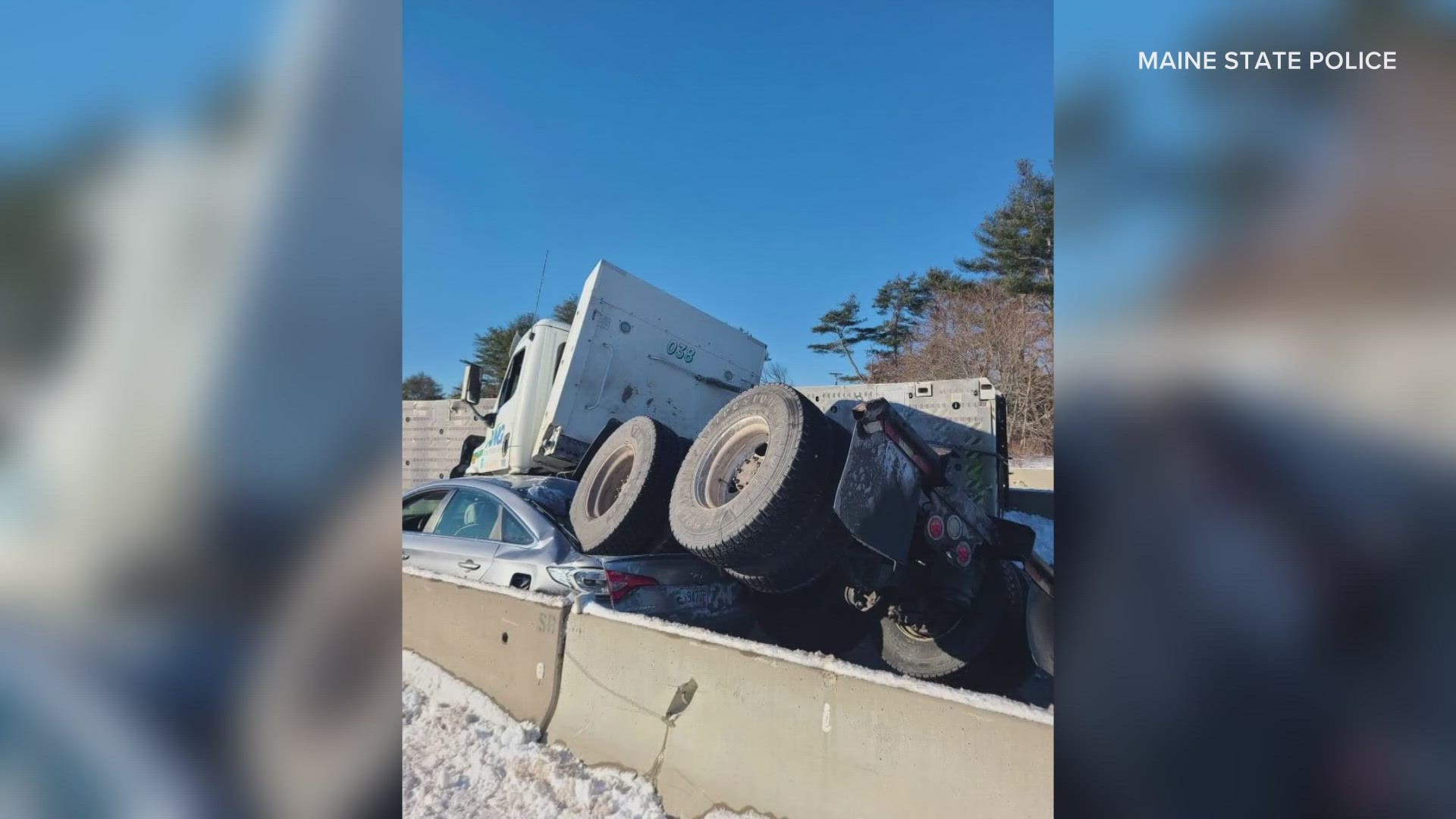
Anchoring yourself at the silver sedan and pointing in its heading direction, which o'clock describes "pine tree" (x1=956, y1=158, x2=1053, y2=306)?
The pine tree is roughly at 3 o'clock from the silver sedan.

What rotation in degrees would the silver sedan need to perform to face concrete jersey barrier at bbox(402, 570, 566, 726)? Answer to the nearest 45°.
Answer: approximately 90° to its left

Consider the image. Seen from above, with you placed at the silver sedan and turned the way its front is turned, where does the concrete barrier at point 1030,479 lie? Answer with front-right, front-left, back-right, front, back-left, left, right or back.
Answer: right

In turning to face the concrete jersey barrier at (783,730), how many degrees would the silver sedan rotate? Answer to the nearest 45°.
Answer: approximately 180°

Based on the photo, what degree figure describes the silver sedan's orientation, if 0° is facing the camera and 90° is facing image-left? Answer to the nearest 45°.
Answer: approximately 135°
